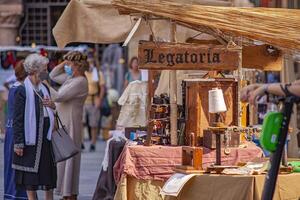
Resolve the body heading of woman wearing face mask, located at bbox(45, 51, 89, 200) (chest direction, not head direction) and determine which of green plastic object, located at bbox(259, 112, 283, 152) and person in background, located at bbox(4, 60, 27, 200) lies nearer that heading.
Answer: the person in background

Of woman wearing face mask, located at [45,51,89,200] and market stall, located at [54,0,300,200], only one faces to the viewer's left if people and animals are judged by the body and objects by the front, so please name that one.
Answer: the woman wearing face mask

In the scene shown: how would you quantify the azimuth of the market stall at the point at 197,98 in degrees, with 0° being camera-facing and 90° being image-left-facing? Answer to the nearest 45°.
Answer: approximately 0°

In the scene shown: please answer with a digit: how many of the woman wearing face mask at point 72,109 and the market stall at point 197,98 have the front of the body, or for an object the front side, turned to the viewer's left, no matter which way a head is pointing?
1

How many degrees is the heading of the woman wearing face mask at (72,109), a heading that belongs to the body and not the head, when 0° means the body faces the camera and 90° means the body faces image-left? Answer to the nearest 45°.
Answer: approximately 90°
